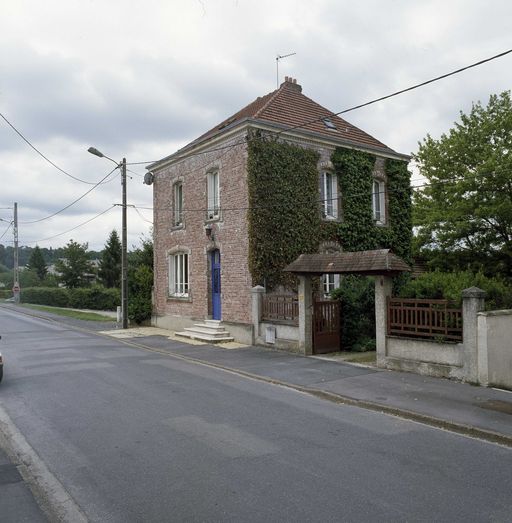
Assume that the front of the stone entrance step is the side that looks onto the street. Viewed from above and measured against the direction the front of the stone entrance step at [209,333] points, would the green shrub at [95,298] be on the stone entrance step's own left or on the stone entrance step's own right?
on the stone entrance step's own right

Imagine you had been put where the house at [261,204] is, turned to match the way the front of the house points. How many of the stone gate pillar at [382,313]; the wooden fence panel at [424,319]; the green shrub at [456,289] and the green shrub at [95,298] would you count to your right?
1

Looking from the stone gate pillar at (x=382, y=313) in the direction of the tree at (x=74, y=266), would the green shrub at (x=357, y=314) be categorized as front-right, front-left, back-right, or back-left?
front-right

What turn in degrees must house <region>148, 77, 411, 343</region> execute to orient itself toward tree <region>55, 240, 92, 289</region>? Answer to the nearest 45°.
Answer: approximately 90° to its right

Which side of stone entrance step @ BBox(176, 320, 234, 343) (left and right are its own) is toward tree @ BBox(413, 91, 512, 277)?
back

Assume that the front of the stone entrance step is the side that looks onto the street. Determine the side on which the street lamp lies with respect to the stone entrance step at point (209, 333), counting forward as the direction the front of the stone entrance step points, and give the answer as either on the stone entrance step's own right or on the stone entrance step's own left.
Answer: on the stone entrance step's own right

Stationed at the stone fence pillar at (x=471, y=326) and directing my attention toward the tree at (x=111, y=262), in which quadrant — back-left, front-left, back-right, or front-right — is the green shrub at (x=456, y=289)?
front-right

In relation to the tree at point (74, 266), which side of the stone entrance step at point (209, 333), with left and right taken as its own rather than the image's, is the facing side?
right

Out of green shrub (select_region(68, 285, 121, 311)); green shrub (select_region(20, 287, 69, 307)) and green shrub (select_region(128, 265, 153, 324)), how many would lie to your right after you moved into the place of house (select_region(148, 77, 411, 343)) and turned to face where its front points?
3

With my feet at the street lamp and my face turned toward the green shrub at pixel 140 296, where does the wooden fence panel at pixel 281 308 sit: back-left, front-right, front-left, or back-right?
back-right

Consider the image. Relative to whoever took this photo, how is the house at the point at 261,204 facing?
facing the viewer and to the left of the viewer

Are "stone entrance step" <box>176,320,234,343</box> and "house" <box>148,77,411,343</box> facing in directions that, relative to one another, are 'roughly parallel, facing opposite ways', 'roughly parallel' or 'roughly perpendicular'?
roughly parallel

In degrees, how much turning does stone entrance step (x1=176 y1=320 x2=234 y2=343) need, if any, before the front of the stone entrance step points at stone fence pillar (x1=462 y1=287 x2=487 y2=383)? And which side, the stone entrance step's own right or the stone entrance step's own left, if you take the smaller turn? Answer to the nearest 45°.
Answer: approximately 90° to the stone entrance step's own left

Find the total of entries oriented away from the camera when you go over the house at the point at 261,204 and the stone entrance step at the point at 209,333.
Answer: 0

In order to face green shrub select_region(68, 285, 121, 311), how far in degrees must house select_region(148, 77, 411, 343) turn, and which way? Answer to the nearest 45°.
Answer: approximately 90° to its right

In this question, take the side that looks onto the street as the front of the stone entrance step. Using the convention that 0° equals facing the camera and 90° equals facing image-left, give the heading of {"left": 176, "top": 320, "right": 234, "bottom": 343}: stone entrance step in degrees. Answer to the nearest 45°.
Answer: approximately 45°
